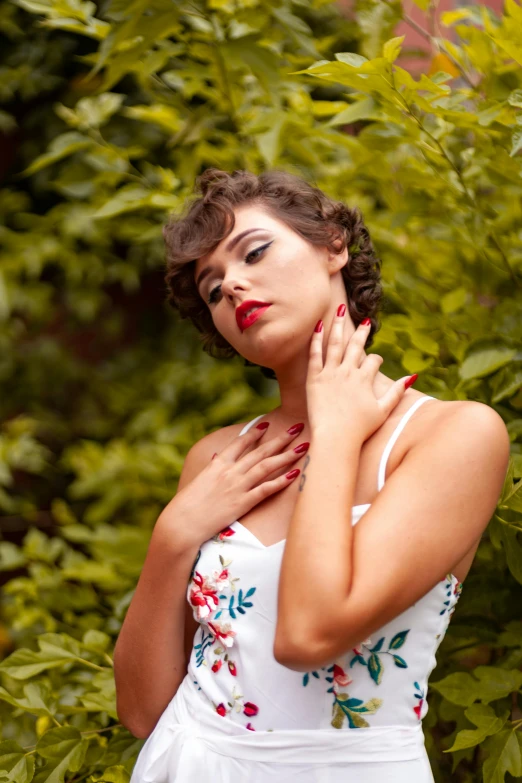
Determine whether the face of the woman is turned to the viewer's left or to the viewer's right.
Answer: to the viewer's left

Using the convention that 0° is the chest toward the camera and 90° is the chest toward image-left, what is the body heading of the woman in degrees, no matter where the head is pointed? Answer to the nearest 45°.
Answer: approximately 45°
